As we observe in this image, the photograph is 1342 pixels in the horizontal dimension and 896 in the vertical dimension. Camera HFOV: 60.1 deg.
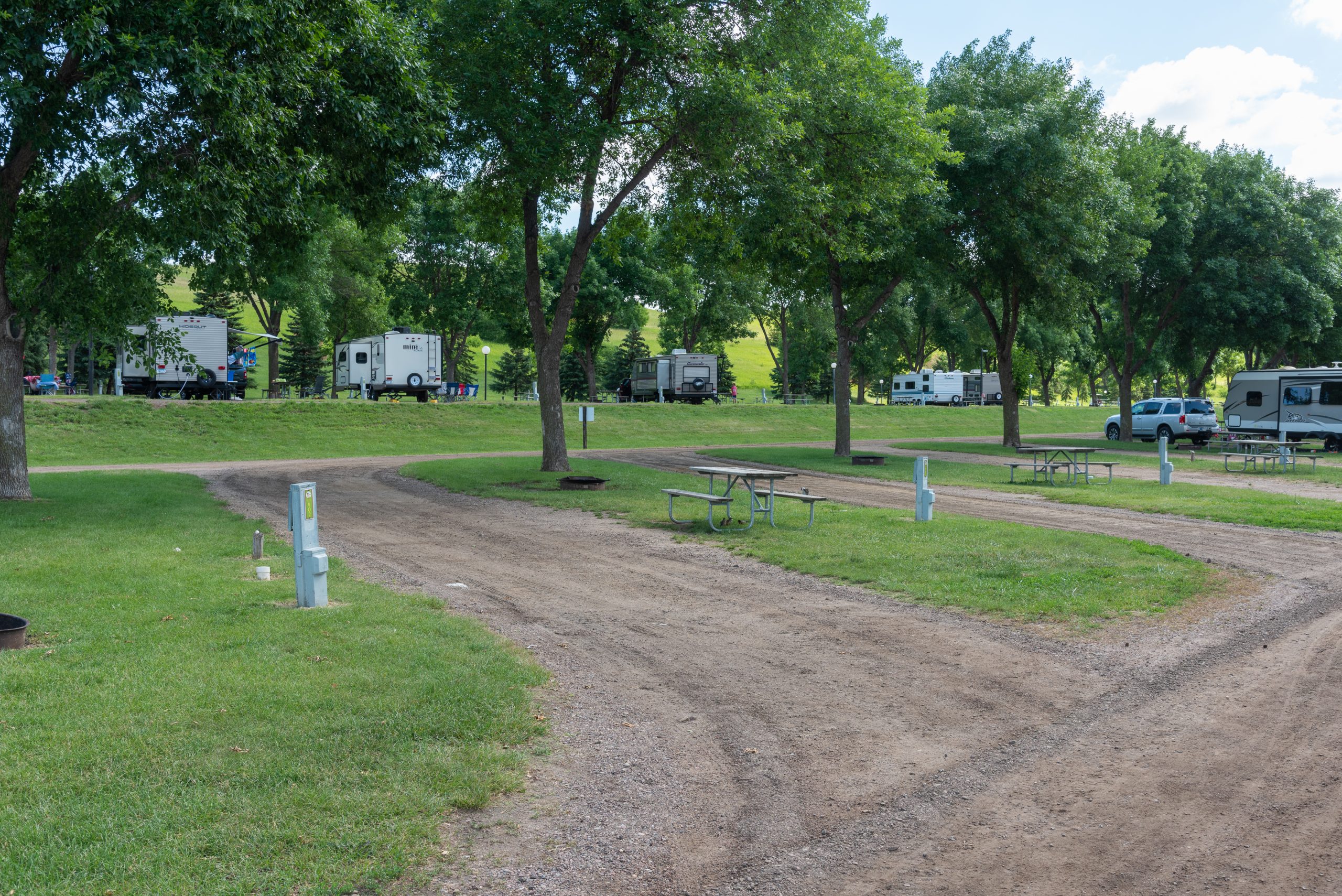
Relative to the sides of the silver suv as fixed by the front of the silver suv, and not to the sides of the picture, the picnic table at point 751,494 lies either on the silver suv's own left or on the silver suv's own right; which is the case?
on the silver suv's own left

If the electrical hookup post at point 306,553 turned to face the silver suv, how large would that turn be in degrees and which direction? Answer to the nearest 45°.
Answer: approximately 90° to its left

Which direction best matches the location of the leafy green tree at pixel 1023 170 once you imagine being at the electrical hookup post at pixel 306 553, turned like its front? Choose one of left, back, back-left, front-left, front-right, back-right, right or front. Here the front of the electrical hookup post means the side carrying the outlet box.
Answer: left

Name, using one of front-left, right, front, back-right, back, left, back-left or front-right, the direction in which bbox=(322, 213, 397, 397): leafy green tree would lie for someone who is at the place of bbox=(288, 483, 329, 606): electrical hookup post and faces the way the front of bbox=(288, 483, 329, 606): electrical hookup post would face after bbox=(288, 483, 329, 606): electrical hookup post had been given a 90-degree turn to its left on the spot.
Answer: front-left

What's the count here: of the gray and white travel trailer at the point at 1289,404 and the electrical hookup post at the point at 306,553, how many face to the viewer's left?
1

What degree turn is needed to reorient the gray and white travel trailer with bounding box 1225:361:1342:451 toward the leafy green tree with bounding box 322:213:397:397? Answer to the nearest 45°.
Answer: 0° — it already faces it

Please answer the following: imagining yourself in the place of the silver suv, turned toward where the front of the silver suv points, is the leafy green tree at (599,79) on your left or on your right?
on your left

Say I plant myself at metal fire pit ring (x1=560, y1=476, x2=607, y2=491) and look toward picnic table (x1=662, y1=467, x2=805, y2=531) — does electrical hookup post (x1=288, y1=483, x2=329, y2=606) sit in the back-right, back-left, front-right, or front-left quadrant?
front-right

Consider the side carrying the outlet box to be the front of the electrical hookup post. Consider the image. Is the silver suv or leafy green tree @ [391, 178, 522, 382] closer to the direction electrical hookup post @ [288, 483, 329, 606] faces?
the silver suv

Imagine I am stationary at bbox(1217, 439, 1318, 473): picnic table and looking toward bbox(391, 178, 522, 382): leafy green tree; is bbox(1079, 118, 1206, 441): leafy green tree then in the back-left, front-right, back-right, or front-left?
front-right

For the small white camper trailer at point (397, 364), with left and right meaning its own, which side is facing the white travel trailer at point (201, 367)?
left

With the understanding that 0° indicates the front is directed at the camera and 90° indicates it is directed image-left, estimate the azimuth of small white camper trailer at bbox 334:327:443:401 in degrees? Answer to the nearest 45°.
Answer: approximately 135°

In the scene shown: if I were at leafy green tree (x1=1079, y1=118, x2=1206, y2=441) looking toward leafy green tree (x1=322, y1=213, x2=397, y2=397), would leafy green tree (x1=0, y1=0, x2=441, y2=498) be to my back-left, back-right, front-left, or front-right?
front-left

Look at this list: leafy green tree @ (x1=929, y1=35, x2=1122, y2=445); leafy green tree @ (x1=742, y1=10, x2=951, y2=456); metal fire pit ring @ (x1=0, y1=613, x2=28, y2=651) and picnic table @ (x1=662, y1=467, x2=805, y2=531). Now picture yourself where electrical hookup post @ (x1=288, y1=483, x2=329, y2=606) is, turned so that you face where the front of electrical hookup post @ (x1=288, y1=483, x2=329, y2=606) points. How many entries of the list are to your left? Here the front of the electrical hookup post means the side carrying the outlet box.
3
